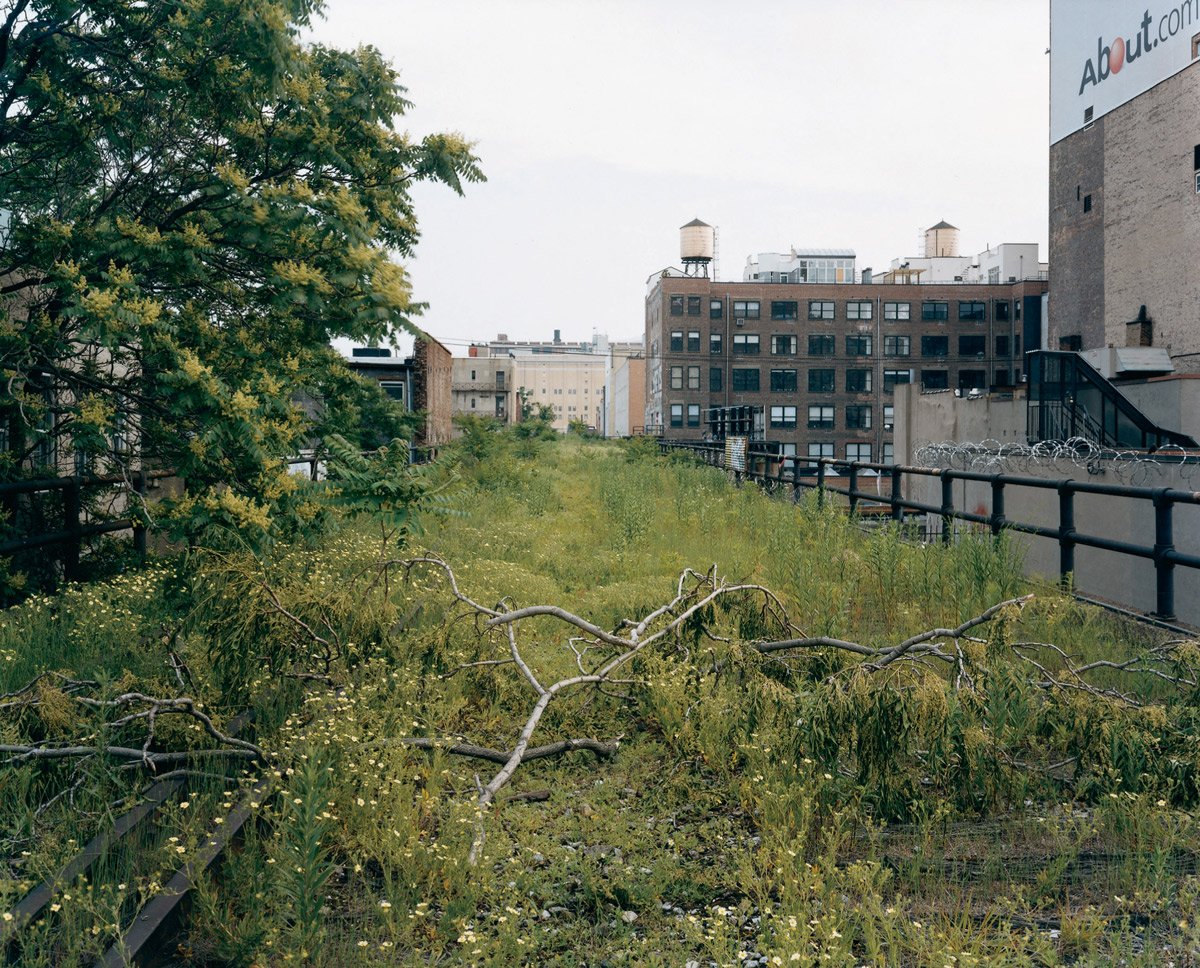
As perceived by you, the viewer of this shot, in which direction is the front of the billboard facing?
facing the viewer and to the left of the viewer

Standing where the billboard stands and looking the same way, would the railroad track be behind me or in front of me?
in front

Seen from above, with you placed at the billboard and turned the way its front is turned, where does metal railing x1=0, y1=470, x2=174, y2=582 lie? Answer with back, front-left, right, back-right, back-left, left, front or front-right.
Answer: front-left

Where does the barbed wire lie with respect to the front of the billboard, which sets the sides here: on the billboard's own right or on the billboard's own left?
on the billboard's own left

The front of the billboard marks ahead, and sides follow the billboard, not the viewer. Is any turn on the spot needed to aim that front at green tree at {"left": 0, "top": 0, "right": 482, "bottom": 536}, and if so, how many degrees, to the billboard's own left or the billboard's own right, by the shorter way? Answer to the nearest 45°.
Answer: approximately 45° to the billboard's own left

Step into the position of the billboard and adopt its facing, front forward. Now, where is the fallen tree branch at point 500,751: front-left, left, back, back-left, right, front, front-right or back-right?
front-left
